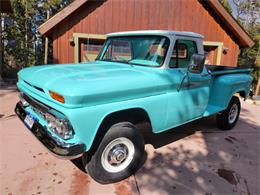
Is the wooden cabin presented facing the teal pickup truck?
yes

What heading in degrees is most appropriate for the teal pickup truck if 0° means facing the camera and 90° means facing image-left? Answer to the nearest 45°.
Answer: approximately 45°

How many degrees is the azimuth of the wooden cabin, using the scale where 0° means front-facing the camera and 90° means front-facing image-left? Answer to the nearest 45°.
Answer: approximately 0°

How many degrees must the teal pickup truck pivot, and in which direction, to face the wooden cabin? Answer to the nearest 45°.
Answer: approximately 135° to its right
